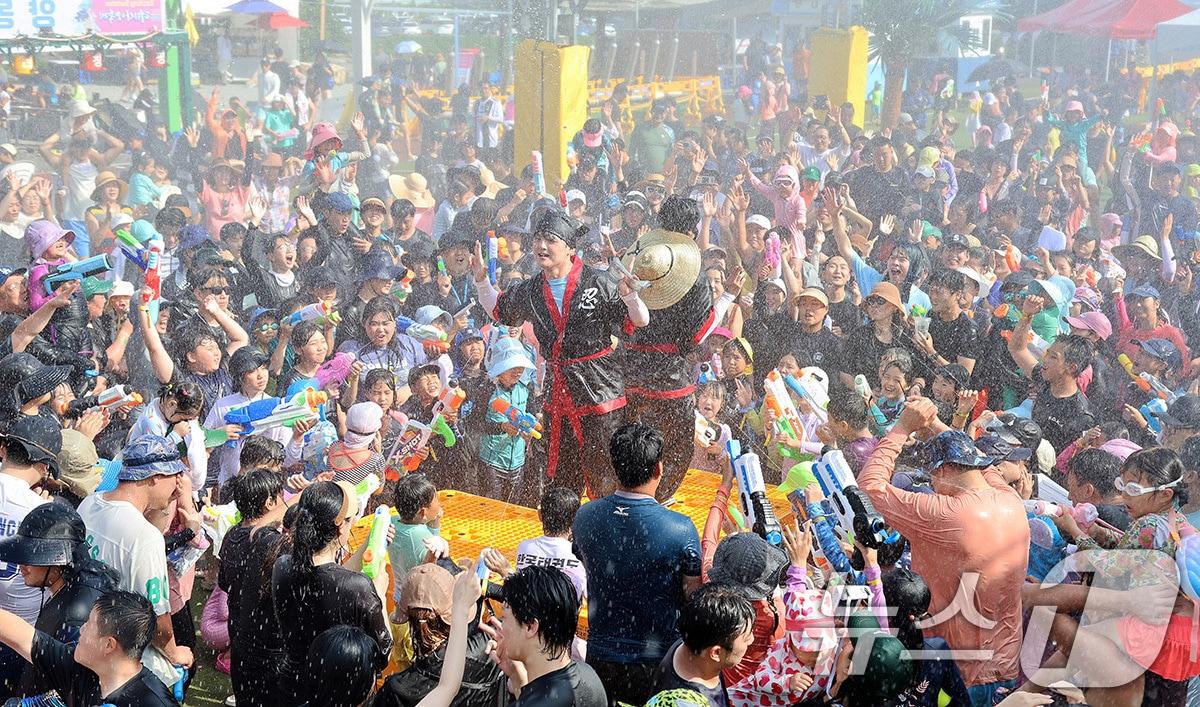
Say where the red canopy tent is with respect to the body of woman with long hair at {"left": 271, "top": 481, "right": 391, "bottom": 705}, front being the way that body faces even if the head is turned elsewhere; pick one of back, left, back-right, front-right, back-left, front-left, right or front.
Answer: front

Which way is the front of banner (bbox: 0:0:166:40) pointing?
toward the camera

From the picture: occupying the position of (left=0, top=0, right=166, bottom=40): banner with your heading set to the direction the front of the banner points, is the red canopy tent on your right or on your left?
on your left

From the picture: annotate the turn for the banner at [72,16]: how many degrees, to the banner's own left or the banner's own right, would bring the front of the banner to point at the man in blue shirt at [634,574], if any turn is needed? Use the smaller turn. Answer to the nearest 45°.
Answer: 0° — it already faces them

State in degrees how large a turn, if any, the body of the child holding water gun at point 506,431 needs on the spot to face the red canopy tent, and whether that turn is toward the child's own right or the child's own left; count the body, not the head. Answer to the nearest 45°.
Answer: approximately 90° to the child's own left

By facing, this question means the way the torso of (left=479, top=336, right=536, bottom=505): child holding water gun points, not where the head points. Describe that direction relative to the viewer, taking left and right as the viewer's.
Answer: facing the viewer and to the right of the viewer

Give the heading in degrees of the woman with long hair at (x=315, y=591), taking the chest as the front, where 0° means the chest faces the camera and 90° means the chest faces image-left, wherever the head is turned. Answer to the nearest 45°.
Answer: approximately 225°

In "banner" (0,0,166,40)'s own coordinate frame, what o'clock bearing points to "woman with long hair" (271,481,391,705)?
The woman with long hair is roughly at 12 o'clock from the banner.

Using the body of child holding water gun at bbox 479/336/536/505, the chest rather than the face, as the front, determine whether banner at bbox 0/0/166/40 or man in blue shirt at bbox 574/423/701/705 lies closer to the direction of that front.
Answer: the man in blue shirt

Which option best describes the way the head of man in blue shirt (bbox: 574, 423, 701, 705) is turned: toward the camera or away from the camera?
away from the camera

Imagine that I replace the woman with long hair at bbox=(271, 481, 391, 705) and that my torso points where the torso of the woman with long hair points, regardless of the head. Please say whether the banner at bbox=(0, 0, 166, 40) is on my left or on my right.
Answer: on my left

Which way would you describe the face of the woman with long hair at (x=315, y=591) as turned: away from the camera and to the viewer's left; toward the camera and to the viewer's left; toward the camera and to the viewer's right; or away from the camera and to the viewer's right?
away from the camera and to the viewer's right

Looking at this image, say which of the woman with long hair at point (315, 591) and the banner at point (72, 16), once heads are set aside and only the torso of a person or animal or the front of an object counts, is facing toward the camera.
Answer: the banner

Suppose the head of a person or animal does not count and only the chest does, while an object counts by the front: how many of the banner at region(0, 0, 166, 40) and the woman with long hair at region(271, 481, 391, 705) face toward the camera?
1

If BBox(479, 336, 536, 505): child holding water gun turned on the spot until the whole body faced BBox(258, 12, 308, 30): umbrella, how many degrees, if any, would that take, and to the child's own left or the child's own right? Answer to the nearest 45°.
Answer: approximately 135° to the child's own left
